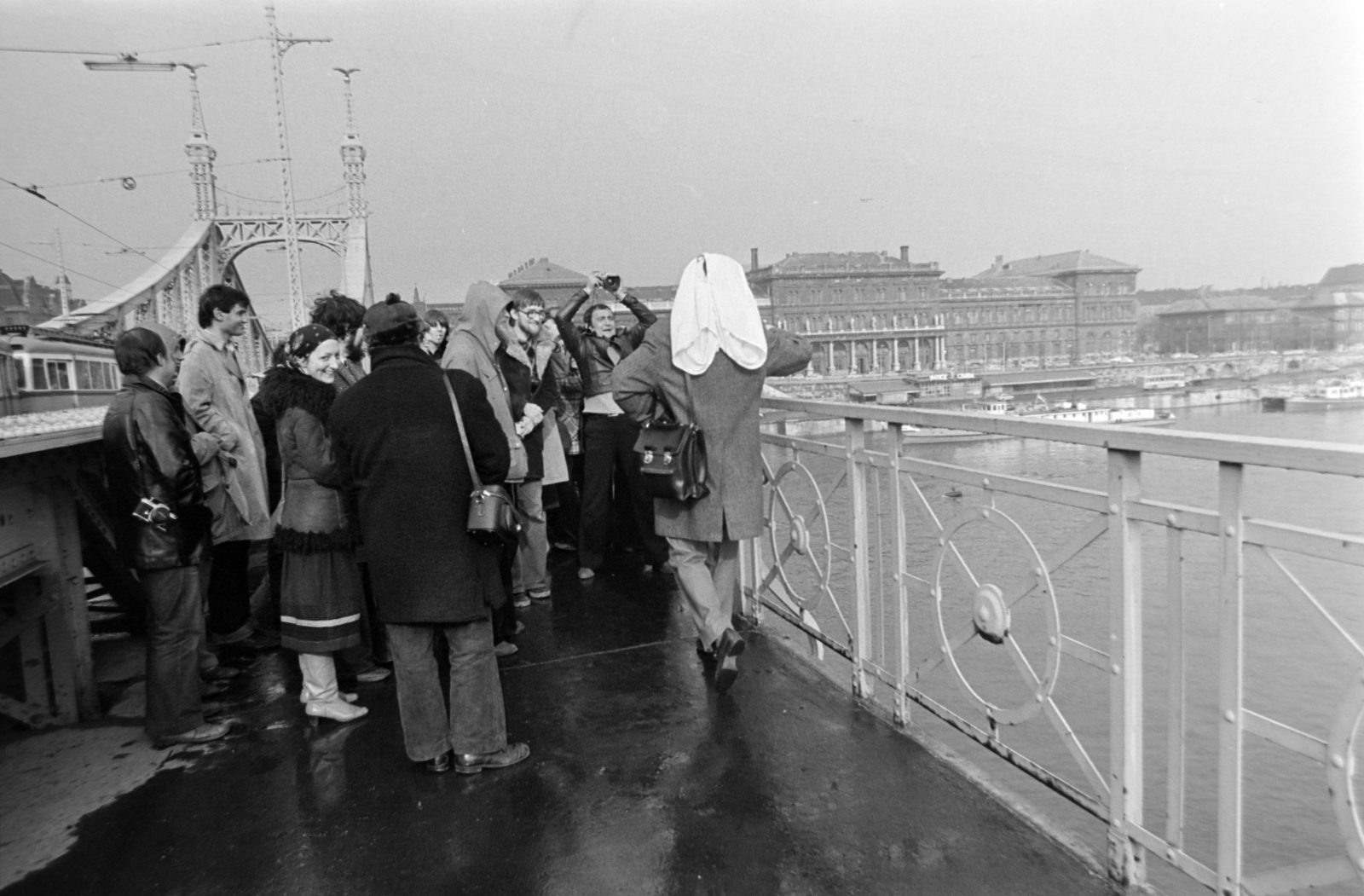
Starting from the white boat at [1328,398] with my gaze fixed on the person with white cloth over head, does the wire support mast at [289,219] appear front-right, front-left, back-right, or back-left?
front-right

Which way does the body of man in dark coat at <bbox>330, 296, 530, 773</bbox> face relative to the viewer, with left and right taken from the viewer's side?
facing away from the viewer and to the right of the viewer

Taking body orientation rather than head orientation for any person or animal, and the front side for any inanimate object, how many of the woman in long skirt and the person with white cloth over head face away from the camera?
1

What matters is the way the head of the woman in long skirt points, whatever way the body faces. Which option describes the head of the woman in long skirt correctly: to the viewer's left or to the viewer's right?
to the viewer's right

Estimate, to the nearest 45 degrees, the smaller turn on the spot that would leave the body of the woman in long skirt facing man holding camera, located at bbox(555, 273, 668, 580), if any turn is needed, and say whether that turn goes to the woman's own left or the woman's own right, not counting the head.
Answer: approximately 45° to the woman's own left

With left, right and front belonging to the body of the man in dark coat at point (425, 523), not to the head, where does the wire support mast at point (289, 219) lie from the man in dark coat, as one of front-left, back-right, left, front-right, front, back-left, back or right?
front-left

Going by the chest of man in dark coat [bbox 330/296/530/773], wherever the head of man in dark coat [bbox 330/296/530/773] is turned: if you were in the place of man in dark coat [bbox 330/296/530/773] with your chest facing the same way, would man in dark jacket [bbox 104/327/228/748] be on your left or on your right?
on your left

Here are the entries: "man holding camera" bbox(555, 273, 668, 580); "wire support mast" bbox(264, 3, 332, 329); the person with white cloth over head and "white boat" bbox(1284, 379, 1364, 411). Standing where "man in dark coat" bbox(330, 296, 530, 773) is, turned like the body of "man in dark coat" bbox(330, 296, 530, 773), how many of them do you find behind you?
0

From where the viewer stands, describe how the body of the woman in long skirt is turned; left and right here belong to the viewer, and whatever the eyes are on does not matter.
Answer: facing to the right of the viewer

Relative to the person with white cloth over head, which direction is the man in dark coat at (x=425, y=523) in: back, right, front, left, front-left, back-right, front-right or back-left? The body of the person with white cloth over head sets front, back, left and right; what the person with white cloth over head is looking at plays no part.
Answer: back-left

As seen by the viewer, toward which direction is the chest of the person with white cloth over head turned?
away from the camera
